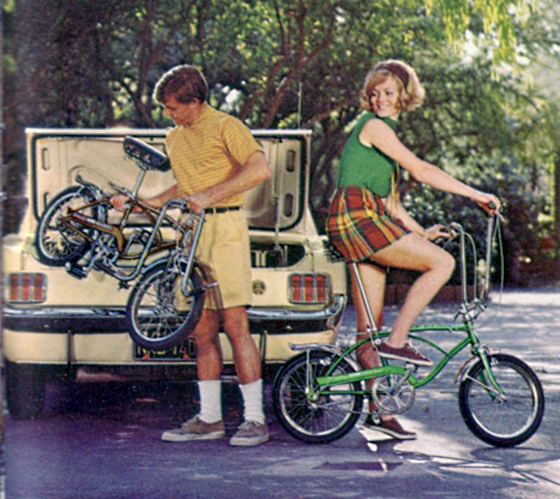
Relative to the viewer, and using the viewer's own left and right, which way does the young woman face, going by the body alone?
facing to the right of the viewer

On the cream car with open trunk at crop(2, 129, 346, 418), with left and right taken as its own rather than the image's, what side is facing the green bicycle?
back

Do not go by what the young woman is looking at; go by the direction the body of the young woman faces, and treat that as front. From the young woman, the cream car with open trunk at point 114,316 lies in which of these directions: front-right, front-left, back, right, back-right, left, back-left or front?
back

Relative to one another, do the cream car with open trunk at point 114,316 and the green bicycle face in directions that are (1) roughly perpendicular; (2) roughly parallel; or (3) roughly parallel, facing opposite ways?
roughly perpendicular

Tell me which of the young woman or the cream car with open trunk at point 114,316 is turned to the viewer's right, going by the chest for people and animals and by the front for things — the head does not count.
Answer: the young woman

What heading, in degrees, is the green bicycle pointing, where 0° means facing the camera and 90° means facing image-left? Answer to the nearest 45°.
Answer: approximately 270°

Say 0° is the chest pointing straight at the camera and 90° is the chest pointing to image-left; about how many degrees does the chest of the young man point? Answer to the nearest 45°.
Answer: approximately 45°

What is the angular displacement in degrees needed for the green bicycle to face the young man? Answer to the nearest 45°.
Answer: approximately 180°

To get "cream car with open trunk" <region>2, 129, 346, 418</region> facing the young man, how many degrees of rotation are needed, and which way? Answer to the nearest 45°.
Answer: approximately 135° to its right

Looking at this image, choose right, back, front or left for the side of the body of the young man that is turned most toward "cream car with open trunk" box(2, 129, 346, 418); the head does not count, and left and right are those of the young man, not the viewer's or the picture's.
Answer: right

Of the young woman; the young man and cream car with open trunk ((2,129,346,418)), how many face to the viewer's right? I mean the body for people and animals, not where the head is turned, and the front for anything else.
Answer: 1

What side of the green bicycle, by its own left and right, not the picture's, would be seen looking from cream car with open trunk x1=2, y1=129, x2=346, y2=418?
back

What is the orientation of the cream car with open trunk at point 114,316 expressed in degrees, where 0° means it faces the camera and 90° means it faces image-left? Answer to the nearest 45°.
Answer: approximately 180°

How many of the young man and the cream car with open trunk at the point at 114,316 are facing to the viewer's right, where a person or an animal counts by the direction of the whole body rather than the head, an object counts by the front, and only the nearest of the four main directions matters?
0
